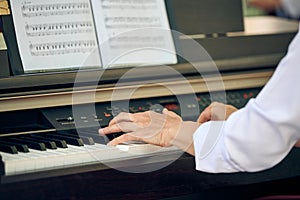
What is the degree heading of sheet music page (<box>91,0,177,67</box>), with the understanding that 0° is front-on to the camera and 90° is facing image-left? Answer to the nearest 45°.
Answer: approximately 0°
